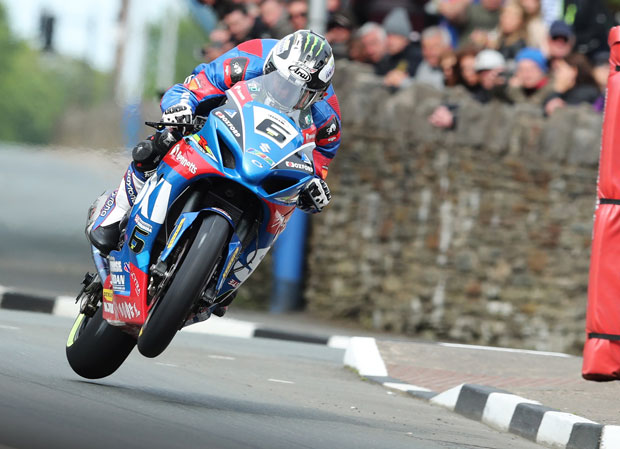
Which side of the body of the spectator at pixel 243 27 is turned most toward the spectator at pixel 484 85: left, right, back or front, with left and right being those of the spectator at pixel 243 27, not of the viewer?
left

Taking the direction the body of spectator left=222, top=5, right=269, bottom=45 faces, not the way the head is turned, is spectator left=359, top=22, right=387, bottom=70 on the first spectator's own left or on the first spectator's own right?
on the first spectator's own left

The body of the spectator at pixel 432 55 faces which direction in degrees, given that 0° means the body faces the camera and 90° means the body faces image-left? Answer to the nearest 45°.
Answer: approximately 45°

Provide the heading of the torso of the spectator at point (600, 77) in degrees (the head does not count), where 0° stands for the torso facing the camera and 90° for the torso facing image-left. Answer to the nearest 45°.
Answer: approximately 45°

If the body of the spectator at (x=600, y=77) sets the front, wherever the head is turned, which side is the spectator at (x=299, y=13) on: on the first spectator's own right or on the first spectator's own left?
on the first spectator's own right

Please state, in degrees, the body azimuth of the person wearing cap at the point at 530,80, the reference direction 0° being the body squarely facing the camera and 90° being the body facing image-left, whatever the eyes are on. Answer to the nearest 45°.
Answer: approximately 45°

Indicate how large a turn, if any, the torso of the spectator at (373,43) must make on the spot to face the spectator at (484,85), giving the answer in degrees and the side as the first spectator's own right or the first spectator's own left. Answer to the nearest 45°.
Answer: approximately 90° to the first spectator's own left

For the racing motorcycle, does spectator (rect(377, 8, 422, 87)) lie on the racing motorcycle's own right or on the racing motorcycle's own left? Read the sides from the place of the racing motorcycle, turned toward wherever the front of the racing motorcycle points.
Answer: on the racing motorcycle's own left

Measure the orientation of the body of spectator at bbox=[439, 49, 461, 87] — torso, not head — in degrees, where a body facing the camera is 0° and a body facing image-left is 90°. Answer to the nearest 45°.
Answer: approximately 45°

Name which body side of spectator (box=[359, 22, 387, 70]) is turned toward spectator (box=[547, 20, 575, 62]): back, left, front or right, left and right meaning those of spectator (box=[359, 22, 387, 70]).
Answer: left

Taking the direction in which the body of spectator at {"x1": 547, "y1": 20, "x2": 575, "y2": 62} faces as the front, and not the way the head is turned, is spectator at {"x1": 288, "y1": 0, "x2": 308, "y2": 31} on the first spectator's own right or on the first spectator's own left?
on the first spectator's own right
